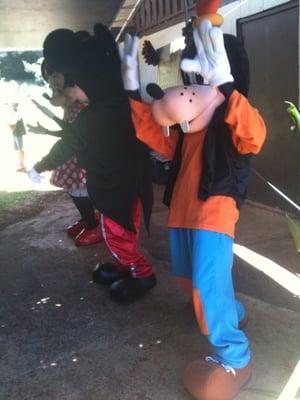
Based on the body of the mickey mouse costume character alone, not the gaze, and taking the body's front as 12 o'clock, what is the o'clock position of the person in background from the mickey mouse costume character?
The person in background is roughly at 1 o'clock from the mickey mouse costume character.

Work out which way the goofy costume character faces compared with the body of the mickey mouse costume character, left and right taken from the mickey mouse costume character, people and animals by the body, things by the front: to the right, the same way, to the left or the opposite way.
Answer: to the left

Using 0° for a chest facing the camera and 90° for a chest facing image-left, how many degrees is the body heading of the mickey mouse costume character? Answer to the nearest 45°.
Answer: approximately 135°

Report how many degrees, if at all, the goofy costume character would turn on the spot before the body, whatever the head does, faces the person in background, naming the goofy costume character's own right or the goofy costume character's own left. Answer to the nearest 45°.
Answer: approximately 90° to the goofy costume character's own right

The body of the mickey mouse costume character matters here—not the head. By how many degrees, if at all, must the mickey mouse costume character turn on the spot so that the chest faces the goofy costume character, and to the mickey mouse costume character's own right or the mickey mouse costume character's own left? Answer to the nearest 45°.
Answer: approximately 180°

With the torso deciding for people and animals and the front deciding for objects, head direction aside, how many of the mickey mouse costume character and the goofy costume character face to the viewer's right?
0

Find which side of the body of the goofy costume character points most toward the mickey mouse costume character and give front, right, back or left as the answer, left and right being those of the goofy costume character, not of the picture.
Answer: right
